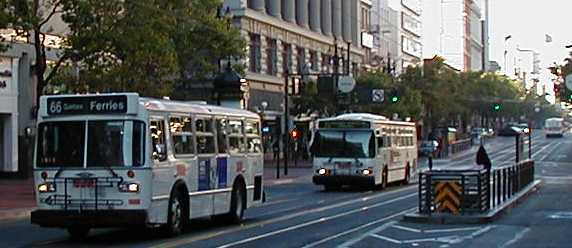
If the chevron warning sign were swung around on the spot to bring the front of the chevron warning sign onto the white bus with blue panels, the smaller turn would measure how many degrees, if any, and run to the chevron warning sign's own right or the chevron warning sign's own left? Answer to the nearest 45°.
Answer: approximately 45° to the chevron warning sign's own right

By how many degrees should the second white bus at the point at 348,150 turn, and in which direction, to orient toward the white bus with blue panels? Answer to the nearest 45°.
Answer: approximately 45° to its left

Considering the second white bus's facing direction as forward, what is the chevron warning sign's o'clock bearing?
The chevron warning sign is roughly at 10 o'clock from the second white bus.

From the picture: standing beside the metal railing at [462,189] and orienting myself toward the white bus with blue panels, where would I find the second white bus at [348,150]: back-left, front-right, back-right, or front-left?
back-right

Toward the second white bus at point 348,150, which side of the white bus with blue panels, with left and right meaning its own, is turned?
back

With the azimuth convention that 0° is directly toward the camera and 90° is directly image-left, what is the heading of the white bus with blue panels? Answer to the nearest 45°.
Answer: approximately 45°

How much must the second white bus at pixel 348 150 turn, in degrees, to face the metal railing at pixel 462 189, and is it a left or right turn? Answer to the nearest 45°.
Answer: approximately 45° to its left

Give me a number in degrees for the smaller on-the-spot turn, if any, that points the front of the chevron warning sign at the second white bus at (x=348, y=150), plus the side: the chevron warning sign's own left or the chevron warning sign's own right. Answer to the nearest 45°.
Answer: approximately 180°

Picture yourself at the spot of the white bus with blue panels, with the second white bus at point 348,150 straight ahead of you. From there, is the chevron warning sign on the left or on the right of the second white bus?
right

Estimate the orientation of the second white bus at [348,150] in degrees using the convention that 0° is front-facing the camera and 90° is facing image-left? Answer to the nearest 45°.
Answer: approximately 45°

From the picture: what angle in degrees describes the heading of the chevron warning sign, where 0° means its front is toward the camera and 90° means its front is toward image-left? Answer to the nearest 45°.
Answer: approximately 0°
